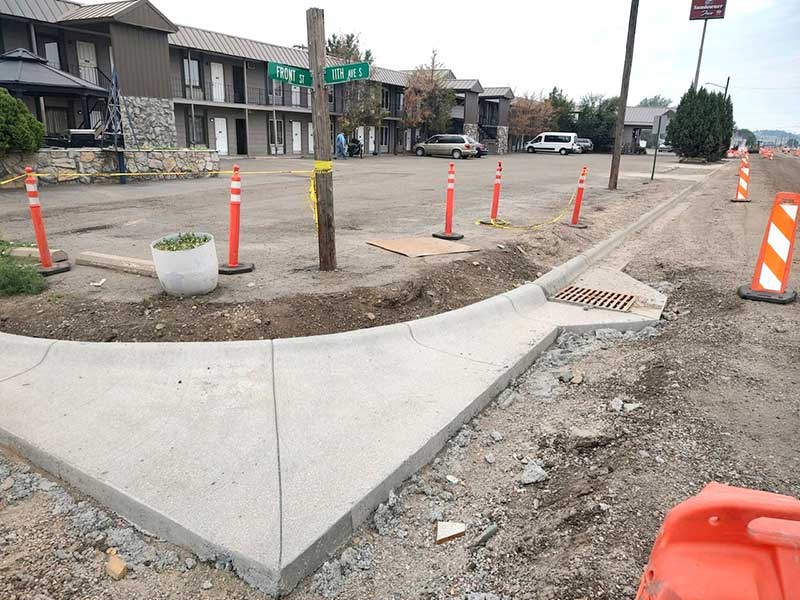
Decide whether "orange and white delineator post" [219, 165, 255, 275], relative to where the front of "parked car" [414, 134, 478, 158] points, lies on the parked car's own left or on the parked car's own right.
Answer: on the parked car's own left

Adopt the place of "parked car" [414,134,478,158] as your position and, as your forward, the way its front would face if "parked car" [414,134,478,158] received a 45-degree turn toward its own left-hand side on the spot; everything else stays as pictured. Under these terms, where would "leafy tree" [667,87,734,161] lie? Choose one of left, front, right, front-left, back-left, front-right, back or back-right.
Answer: back

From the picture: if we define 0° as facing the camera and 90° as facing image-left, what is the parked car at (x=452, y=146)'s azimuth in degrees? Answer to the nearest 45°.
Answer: approximately 135°

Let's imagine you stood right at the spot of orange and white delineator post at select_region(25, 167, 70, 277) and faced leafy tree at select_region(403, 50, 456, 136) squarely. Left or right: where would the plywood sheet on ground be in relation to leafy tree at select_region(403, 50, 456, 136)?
right

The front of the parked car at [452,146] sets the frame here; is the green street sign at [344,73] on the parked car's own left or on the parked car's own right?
on the parked car's own left

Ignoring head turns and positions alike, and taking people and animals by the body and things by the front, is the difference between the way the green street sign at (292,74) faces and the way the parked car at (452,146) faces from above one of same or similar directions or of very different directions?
very different directions

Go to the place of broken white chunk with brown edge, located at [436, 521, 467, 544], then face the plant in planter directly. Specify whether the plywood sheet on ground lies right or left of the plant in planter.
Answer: right

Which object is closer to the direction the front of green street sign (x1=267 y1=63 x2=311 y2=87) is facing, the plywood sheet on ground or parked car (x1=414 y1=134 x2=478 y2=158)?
the plywood sheet on ground
